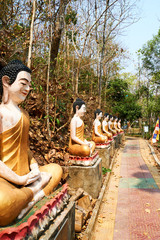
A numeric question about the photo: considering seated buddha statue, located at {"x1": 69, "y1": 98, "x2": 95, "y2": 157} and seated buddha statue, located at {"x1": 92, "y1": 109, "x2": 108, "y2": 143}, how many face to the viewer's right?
2

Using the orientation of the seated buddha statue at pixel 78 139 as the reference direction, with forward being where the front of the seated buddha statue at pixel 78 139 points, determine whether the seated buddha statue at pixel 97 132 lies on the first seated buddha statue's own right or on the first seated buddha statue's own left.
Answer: on the first seated buddha statue's own left

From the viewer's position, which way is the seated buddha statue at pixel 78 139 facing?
facing to the right of the viewer

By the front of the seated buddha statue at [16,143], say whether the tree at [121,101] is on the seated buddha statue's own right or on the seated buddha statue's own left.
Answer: on the seated buddha statue's own left

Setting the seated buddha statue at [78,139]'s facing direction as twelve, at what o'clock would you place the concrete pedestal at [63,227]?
The concrete pedestal is roughly at 3 o'clock from the seated buddha statue.

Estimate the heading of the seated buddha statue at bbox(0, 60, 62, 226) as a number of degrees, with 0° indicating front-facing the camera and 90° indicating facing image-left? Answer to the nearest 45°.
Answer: approximately 315°

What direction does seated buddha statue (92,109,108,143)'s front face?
to the viewer's right

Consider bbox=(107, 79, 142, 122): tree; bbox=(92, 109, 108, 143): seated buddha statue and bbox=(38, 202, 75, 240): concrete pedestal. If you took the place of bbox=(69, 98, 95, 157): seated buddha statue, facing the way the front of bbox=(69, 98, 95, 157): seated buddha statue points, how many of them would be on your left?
2

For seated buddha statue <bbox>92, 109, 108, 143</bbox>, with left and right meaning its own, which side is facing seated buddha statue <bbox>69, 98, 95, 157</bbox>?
right

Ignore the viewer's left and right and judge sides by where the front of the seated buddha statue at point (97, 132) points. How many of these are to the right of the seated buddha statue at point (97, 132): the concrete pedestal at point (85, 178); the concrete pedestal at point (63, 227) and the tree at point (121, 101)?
2

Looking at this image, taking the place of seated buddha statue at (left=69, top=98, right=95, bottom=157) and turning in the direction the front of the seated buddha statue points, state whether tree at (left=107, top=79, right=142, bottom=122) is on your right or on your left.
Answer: on your left

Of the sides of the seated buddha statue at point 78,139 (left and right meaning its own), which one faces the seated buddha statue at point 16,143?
right
